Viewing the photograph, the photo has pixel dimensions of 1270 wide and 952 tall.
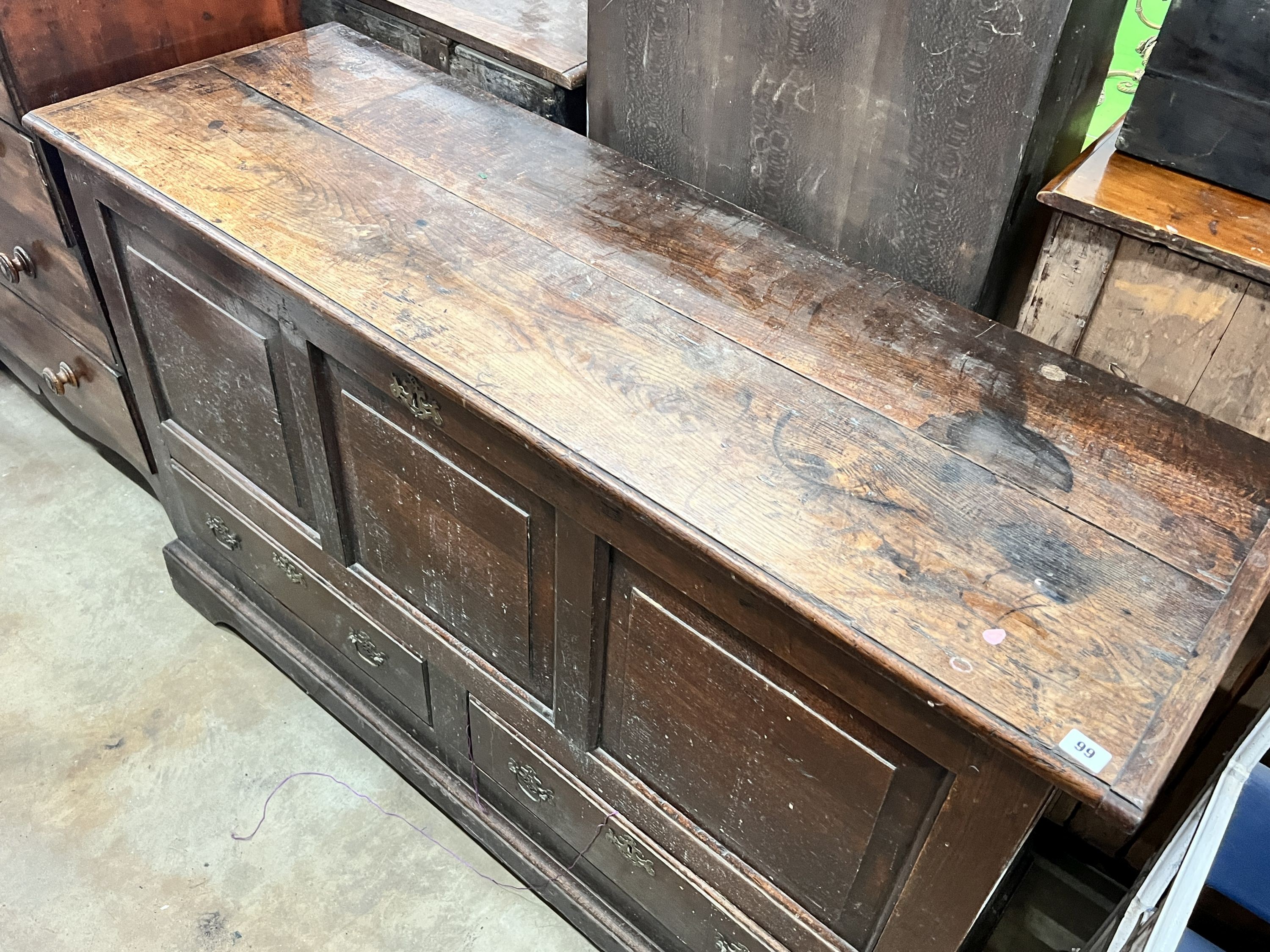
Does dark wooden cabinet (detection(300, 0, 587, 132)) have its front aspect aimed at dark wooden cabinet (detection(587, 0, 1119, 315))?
no

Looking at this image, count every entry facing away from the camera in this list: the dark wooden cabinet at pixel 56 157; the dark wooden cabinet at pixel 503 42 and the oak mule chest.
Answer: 0

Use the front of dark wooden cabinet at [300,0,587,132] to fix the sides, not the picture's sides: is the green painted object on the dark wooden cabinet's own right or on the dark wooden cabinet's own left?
on the dark wooden cabinet's own left

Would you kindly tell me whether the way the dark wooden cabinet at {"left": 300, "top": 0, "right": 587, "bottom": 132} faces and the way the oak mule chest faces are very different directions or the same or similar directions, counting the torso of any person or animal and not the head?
same or similar directions

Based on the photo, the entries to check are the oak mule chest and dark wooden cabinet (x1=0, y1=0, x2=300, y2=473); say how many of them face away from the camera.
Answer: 0

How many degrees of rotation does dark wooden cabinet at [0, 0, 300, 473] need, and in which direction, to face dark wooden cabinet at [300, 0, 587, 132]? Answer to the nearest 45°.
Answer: approximately 135° to its left

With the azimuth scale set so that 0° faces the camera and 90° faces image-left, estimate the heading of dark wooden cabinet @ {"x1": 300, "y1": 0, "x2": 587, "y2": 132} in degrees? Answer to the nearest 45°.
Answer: approximately 45°

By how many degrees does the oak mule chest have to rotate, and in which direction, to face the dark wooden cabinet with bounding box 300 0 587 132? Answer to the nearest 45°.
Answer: approximately 135° to its right

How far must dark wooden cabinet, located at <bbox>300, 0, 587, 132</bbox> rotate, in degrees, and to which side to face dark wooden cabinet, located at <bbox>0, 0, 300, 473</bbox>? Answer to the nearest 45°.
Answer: approximately 45° to its right

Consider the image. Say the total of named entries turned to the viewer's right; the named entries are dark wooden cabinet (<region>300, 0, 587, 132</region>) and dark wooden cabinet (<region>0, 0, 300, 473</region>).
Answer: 0

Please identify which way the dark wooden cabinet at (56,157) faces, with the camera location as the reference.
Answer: facing the viewer and to the left of the viewer
